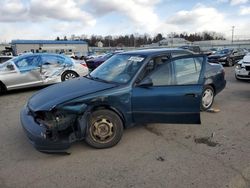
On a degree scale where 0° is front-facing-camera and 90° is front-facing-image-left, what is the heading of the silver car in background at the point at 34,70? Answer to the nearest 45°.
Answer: approximately 45°

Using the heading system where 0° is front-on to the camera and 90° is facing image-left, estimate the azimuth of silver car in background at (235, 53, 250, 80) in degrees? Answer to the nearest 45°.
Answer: approximately 45°

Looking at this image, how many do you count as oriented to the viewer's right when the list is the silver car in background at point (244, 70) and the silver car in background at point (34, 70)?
0

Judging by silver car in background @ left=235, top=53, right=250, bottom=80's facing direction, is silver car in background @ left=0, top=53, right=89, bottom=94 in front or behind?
in front

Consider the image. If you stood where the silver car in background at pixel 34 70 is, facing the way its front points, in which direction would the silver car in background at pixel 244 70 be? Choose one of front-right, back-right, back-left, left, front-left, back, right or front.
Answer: back-left
